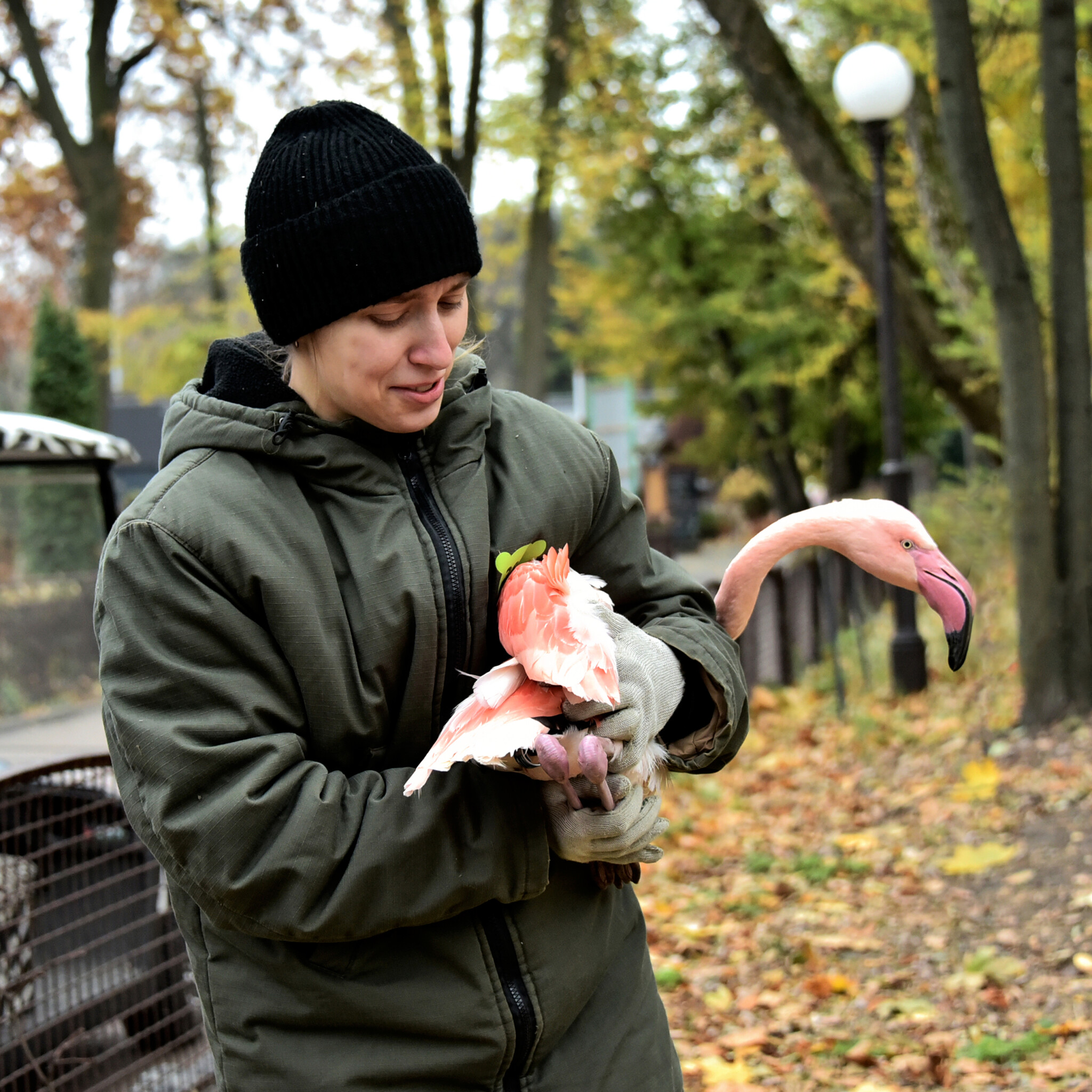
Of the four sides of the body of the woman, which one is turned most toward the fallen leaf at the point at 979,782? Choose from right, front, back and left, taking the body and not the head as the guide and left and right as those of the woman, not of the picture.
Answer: left

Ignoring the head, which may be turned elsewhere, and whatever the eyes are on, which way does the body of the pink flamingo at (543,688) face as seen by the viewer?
to the viewer's right

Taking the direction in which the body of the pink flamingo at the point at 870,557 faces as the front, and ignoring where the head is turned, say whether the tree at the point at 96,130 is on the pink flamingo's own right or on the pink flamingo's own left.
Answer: on the pink flamingo's own left

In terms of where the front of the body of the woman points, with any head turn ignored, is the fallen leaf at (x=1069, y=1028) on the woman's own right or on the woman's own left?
on the woman's own left

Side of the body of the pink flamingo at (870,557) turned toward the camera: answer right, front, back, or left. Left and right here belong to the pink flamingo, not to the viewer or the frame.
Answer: right
